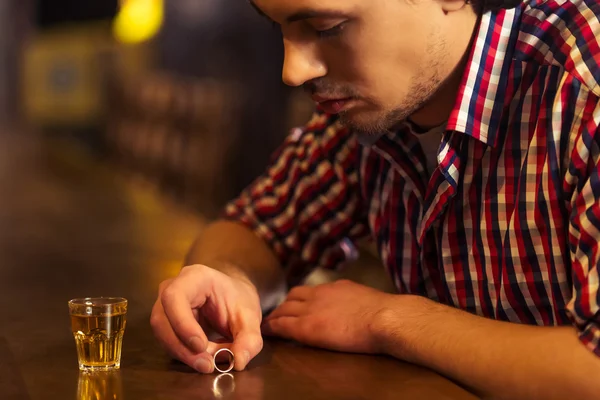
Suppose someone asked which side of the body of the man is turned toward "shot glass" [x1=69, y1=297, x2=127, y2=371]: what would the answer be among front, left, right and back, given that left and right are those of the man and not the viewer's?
front

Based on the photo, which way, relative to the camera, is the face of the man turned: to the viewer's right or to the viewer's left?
to the viewer's left

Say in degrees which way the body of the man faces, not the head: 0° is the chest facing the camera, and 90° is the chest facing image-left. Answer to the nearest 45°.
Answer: approximately 45°
